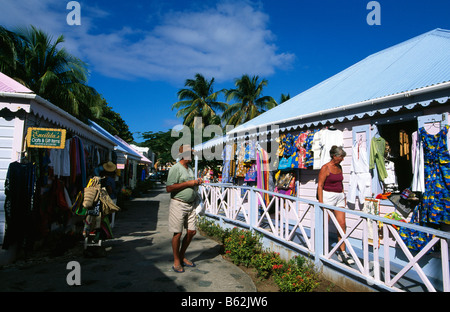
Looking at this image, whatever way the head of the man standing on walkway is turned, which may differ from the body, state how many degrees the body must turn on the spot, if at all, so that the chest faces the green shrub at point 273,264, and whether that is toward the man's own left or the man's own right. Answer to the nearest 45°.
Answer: approximately 45° to the man's own left

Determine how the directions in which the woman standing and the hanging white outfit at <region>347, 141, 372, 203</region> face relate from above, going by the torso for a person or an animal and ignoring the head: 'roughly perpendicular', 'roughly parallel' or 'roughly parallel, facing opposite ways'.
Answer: roughly perpendicular

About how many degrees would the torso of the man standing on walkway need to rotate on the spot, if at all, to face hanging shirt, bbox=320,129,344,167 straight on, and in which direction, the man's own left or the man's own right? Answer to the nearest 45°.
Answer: approximately 45° to the man's own left

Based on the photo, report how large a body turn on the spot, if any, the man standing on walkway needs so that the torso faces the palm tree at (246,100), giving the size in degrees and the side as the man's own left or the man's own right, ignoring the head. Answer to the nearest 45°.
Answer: approximately 135° to the man's own left

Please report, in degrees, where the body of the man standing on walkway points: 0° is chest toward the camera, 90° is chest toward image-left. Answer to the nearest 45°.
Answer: approximately 315°
